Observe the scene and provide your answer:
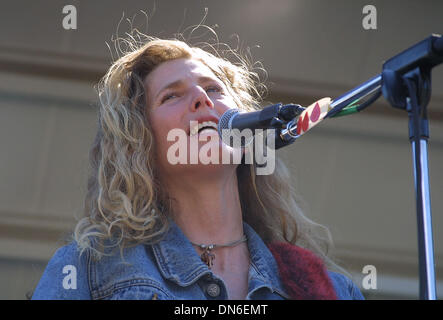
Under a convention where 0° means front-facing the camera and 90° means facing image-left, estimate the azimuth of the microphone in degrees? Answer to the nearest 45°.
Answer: approximately 90°
